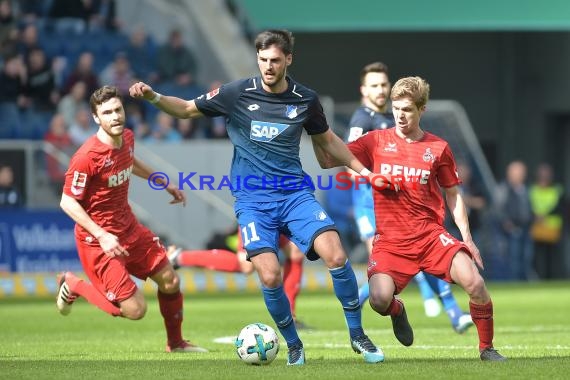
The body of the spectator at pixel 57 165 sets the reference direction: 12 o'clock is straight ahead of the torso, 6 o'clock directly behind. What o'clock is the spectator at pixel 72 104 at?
the spectator at pixel 72 104 is roughly at 6 o'clock from the spectator at pixel 57 165.

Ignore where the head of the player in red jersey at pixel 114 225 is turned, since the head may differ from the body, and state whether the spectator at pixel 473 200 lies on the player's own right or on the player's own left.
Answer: on the player's own left

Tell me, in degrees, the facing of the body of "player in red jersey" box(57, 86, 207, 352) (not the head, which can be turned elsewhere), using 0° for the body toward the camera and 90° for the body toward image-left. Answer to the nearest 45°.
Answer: approximately 315°

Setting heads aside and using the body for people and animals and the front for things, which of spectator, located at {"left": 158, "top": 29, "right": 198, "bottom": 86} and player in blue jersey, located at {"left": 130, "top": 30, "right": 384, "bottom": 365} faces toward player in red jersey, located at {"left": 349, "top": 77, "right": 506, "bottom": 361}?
the spectator

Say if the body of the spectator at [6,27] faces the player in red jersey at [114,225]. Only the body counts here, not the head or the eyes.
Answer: yes

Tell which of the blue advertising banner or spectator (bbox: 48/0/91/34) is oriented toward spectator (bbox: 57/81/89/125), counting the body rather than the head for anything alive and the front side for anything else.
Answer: spectator (bbox: 48/0/91/34)

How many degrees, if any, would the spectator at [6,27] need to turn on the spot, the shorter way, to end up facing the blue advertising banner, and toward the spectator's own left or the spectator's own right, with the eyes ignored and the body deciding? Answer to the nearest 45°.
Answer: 0° — they already face it

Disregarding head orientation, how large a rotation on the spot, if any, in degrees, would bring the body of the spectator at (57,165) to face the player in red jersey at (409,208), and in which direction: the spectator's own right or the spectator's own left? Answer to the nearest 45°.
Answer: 0° — they already face them

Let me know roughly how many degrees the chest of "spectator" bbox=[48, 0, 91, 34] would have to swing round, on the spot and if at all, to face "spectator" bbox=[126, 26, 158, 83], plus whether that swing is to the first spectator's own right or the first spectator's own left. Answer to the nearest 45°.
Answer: approximately 90° to the first spectator's own left
